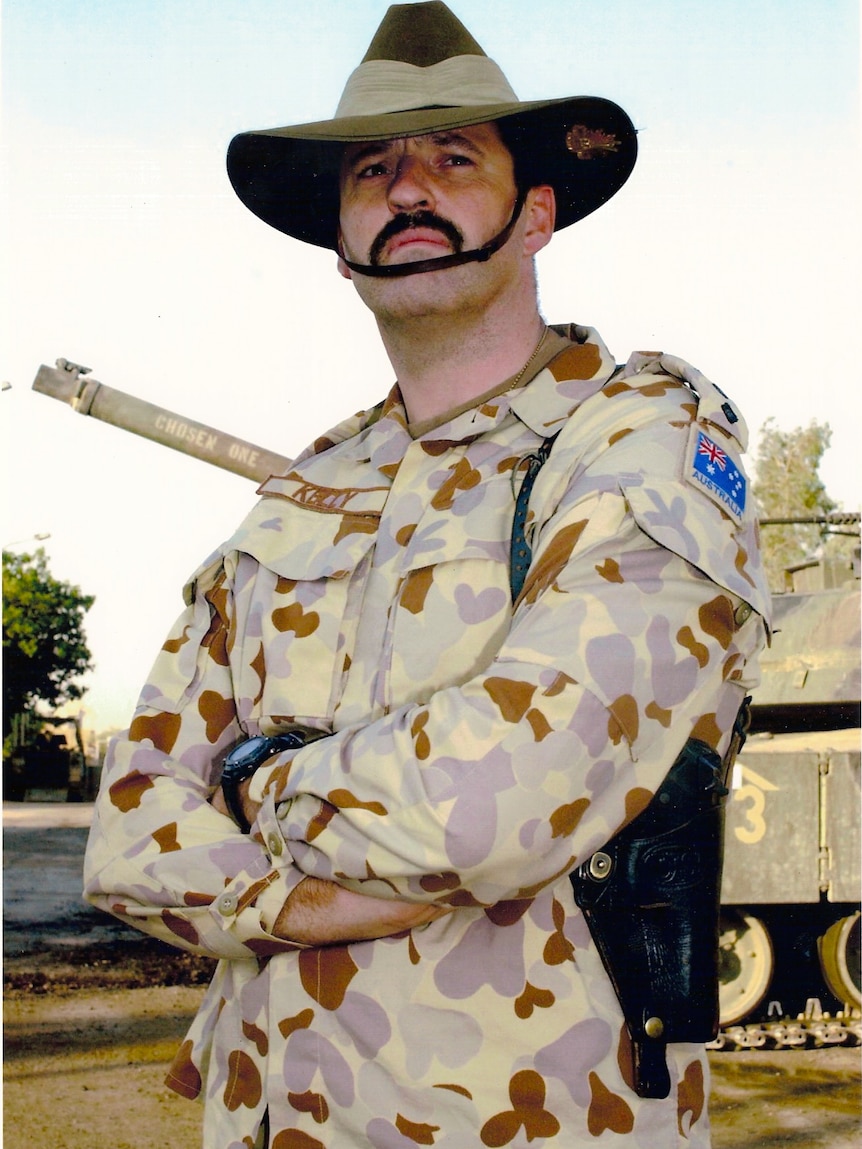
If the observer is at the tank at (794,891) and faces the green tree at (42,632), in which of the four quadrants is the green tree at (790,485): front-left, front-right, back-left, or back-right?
front-right

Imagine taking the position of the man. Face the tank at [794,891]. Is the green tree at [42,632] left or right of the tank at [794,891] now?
left

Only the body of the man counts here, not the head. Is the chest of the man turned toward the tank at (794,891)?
no

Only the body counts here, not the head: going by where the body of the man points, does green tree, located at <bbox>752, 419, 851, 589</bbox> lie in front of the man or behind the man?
behind

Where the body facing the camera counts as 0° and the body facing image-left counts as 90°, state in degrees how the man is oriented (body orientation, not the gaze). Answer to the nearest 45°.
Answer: approximately 45°

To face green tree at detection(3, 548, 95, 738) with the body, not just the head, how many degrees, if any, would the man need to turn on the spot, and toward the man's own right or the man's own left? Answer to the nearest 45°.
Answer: approximately 135° to the man's own right

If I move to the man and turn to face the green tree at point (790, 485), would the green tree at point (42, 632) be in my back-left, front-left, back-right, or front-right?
front-left

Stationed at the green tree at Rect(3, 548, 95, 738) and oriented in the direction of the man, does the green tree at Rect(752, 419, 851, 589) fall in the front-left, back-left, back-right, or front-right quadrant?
front-left
